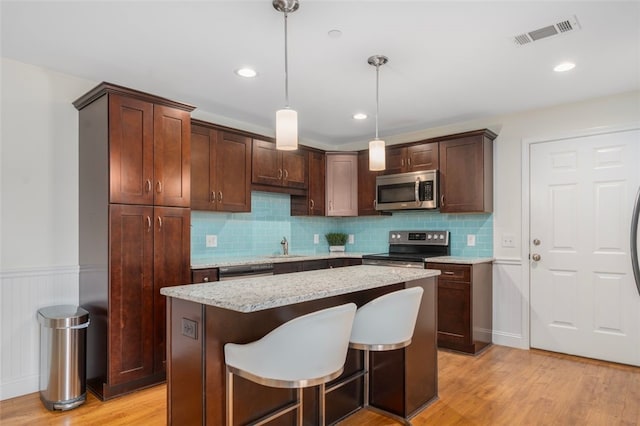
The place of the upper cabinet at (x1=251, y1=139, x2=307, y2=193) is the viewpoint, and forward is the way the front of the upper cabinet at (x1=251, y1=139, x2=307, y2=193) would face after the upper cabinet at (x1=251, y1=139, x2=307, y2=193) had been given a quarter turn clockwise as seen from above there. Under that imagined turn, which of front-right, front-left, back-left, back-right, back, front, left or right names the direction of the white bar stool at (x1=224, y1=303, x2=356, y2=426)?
front-left

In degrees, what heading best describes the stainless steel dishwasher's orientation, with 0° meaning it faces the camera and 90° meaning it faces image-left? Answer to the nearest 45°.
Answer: approximately 315°

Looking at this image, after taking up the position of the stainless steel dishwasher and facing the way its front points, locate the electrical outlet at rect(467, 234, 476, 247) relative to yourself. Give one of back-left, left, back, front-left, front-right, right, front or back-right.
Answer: front-left

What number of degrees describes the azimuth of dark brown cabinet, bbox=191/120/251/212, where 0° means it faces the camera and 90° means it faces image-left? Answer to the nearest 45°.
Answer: approximately 315°

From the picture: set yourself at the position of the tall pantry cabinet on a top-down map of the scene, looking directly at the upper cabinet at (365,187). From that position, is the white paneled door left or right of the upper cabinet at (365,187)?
right

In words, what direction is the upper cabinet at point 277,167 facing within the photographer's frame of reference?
facing the viewer and to the right of the viewer

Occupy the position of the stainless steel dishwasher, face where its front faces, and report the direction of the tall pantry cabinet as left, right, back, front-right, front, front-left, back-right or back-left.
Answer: right

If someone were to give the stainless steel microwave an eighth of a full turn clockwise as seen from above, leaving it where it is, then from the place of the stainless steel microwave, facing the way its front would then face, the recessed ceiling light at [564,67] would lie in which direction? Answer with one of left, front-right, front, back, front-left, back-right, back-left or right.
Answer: back-left

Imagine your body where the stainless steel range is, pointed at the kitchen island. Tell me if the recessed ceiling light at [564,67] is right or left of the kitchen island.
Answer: left

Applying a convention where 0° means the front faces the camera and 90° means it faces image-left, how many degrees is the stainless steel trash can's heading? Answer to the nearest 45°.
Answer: approximately 315°

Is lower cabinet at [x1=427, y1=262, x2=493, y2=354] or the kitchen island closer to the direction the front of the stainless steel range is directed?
the kitchen island
